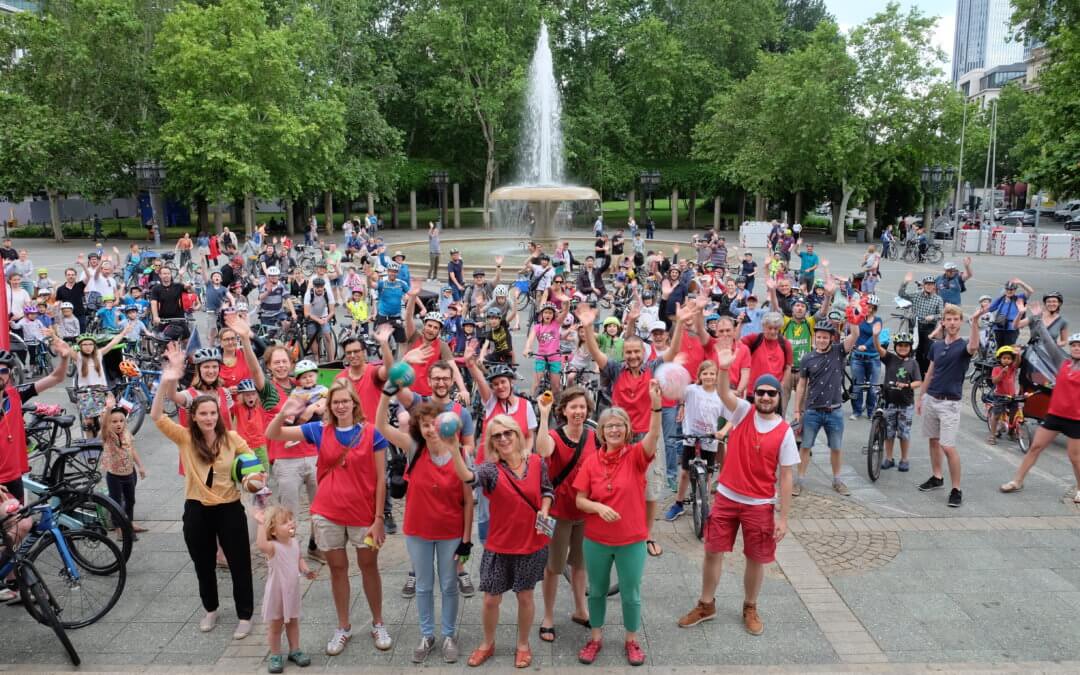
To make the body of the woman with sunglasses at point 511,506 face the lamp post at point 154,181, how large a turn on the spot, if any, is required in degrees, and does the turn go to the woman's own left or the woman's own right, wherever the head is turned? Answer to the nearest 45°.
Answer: approximately 135° to the woman's own right

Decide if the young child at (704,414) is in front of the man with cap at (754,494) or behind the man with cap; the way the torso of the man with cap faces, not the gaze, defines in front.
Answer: behind

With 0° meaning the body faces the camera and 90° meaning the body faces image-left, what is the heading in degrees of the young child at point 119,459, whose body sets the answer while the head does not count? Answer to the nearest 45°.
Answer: approximately 315°

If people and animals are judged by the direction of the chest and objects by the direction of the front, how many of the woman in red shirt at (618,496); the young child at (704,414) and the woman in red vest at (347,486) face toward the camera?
3

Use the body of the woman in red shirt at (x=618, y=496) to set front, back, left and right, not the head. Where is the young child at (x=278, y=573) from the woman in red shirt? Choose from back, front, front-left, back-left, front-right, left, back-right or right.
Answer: right

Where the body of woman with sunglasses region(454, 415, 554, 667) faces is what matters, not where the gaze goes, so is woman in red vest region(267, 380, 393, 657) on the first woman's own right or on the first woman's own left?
on the first woman's own right

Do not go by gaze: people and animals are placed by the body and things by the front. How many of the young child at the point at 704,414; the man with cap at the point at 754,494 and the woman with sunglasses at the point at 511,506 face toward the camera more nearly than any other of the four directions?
3

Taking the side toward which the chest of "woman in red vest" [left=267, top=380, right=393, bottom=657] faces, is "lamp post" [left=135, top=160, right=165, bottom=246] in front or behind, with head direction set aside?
behind

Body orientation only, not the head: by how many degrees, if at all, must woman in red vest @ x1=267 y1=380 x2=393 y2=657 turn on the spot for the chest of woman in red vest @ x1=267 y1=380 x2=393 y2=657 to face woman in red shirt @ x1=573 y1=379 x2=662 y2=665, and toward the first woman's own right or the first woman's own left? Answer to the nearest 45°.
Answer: approximately 45° to the first woman's own left

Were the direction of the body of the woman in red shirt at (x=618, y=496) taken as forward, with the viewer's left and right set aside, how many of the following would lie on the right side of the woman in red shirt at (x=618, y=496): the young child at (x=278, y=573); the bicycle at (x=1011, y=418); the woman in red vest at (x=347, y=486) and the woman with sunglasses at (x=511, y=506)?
3
